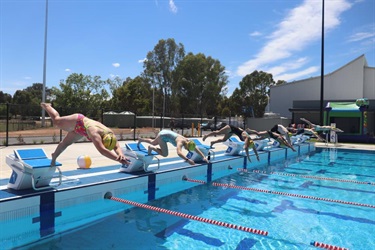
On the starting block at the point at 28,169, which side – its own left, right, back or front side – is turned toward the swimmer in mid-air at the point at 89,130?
front

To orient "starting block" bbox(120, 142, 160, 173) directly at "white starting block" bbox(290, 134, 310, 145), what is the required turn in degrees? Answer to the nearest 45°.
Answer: approximately 90° to its left

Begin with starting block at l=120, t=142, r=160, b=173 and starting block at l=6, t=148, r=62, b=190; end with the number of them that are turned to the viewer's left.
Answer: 0

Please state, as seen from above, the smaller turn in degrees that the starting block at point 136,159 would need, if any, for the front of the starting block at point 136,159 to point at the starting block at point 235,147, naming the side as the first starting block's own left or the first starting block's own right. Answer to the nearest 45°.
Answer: approximately 90° to the first starting block's own left

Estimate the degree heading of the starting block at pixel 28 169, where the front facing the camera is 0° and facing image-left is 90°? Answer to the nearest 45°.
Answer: approximately 315°

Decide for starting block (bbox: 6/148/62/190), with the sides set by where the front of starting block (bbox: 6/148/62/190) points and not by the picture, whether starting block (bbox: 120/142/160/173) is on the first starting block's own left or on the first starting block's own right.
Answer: on the first starting block's own left

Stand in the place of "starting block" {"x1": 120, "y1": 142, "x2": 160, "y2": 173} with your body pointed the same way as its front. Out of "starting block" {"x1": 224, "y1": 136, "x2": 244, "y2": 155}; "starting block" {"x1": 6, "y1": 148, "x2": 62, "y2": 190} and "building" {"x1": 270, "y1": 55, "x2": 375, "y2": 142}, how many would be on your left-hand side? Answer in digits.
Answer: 2

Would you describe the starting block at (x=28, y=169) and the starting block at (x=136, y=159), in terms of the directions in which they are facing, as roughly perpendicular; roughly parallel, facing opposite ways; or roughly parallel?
roughly parallel

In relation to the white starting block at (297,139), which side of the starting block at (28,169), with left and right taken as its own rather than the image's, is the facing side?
left

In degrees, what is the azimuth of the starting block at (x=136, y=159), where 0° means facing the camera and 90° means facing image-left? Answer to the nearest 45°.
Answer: approximately 315°

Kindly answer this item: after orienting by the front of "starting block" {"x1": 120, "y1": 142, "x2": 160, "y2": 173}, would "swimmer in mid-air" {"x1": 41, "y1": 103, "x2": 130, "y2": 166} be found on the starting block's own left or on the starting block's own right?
on the starting block's own right
